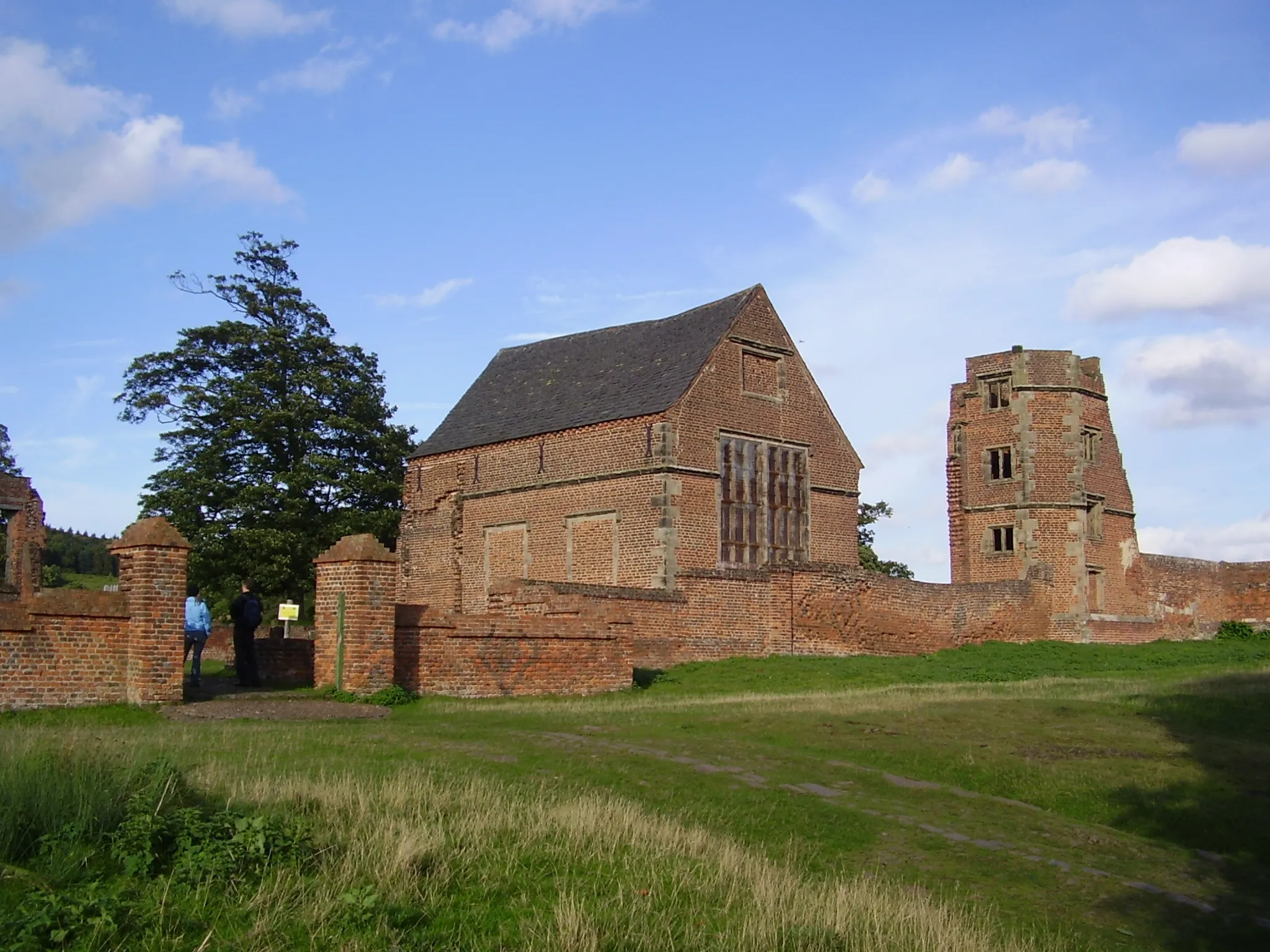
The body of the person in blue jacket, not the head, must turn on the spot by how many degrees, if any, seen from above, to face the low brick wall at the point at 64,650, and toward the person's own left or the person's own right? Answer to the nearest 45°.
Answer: approximately 135° to the person's own left

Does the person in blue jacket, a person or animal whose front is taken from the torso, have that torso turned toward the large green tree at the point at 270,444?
yes

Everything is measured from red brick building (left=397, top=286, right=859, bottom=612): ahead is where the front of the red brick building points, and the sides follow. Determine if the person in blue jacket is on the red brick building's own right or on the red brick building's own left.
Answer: on the red brick building's own right

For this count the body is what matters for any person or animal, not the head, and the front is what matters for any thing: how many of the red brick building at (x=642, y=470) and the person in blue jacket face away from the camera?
1

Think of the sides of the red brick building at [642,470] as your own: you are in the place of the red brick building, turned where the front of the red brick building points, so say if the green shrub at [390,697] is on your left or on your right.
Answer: on your right

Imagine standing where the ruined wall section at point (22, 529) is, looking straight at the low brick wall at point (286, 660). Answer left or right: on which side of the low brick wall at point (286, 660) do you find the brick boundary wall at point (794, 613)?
left

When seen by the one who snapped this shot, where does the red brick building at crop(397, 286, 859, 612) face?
facing the viewer and to the right of the viewer

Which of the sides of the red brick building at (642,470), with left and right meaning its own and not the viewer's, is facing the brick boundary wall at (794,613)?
front

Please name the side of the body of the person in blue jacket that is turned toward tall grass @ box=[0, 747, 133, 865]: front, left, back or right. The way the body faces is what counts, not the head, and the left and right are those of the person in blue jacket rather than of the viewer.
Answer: back

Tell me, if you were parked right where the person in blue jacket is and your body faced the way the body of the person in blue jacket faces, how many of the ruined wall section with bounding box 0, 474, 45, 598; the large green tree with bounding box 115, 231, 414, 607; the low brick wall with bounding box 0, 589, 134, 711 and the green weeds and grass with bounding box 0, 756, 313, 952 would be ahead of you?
2

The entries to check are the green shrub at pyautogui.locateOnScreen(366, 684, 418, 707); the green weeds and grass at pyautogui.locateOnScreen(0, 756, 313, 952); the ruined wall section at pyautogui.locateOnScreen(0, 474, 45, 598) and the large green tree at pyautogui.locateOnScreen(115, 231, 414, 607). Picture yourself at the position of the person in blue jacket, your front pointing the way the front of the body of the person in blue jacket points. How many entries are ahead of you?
2

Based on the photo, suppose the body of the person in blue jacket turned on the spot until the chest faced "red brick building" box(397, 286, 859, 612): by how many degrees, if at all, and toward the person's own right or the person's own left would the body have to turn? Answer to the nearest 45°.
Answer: approximately 45° to the person's own right

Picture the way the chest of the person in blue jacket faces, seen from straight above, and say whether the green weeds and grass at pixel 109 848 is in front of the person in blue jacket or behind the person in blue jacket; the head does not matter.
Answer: behind

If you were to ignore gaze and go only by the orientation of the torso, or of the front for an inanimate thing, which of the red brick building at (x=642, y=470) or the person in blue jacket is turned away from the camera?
the person in blue jacket

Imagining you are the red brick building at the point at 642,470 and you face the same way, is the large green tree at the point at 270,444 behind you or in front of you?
behind

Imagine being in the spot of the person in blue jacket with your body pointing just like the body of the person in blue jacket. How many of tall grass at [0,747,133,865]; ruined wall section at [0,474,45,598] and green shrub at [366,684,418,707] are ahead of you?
1

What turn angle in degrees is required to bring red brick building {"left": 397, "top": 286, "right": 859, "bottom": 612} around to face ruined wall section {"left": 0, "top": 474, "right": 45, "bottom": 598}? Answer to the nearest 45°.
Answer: approximately 135° to its right

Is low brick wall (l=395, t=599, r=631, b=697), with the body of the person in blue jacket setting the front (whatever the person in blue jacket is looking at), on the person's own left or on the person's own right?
on the person's own right

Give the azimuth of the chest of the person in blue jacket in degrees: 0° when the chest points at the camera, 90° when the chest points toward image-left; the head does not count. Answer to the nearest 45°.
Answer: approximately 180°
